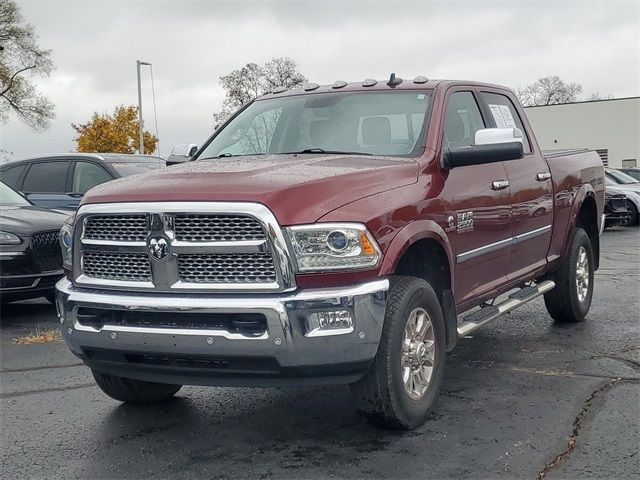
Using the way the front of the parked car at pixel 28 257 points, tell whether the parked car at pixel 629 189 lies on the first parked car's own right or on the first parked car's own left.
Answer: on the first parked car's own left

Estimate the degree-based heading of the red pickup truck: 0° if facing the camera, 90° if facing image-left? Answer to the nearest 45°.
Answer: approximately 45°

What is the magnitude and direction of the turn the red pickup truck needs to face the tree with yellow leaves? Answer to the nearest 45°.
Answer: approximately 135° to its right

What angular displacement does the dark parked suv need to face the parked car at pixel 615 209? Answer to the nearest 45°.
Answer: approximately 45° to its left

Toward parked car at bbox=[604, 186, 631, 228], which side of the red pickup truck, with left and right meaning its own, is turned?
back

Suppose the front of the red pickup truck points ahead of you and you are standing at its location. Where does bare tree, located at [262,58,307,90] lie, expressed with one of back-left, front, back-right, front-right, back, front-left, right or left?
back-right

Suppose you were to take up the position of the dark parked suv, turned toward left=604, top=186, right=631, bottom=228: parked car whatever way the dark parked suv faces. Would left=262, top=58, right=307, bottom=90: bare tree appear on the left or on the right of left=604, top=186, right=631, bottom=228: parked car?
left

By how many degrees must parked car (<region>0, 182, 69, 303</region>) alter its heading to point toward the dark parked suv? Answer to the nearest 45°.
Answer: approximately 135° to its left

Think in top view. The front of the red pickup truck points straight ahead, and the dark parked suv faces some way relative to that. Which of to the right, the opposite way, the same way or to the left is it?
to the left
